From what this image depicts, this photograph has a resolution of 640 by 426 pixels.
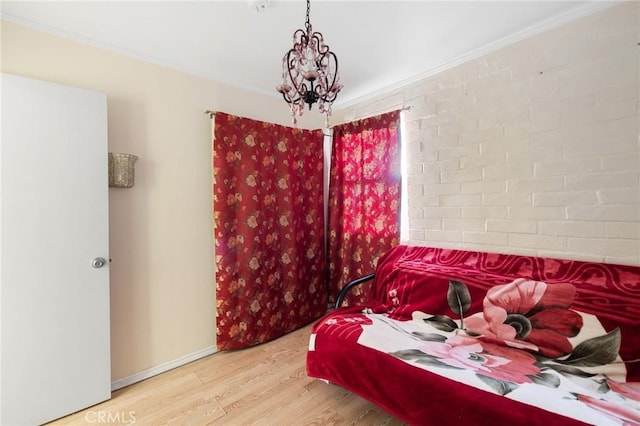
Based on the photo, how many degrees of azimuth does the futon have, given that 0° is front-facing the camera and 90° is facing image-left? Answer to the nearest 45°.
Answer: approximately 45°

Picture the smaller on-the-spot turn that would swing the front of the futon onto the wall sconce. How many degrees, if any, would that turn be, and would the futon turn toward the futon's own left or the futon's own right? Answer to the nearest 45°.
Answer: approximately 45° to the futon's own right

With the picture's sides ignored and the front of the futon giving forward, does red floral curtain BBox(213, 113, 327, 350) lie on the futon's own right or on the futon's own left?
on the futon's own right

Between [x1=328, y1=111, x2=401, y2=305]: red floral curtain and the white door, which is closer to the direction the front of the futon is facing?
the white door

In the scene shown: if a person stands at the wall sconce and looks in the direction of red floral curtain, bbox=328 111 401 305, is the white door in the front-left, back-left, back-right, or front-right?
back-right

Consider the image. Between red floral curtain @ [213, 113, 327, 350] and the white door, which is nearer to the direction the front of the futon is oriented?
the white door

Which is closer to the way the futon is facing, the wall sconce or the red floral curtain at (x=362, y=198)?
the wall sconce
